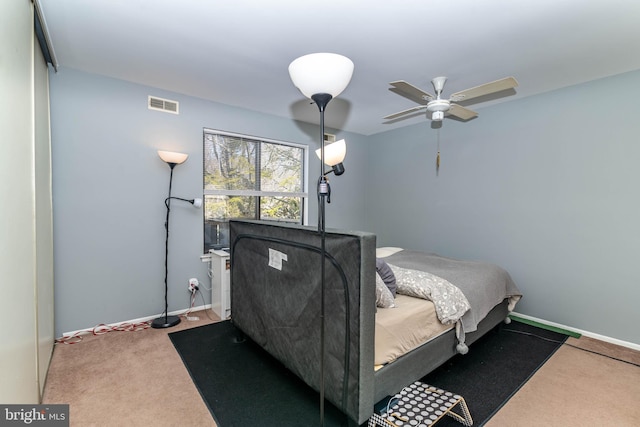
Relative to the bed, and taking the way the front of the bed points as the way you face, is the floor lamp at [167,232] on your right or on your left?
on your left

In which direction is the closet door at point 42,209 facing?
to the viewer's right

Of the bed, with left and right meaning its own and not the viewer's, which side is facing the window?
left

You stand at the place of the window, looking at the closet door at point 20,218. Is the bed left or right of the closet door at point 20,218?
left

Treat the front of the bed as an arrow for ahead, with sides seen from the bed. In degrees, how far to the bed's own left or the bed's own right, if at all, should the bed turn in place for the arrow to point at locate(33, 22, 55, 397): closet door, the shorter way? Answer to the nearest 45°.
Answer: approximately 135° to the bed's own left

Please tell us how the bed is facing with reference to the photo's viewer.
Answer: facing away from the viewer and to the right of the viewer
